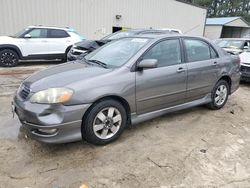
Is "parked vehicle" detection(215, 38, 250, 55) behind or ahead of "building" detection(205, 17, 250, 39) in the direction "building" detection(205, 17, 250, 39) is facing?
ahead

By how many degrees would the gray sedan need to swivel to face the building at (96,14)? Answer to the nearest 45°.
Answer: approximately 135° to its right

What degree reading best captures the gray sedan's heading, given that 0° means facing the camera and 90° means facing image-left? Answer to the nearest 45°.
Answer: approximately 45°

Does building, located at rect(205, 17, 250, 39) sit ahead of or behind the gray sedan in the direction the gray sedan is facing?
behind

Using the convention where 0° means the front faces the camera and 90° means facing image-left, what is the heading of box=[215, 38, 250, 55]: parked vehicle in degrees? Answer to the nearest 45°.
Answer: approximately 45°

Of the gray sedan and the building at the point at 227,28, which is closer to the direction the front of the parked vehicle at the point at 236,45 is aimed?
the gray sedan

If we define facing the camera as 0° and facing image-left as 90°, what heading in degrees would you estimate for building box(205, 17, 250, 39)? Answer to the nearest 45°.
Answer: approximately 315°

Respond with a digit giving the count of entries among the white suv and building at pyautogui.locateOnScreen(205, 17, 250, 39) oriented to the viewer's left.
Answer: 1

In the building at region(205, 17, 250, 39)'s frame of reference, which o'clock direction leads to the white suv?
The white suv is roughly at 2 o'clock from the building.

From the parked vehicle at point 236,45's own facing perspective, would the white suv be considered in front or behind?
in front

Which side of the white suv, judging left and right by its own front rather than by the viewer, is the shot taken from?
left

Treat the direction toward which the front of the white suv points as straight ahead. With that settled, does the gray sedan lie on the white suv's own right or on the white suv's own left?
on the white suv's own left

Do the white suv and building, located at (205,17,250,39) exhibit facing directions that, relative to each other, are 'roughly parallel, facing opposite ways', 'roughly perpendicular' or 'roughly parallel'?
roughly perpendicular

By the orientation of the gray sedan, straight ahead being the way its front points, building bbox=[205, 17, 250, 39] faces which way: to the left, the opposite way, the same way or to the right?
to the left
